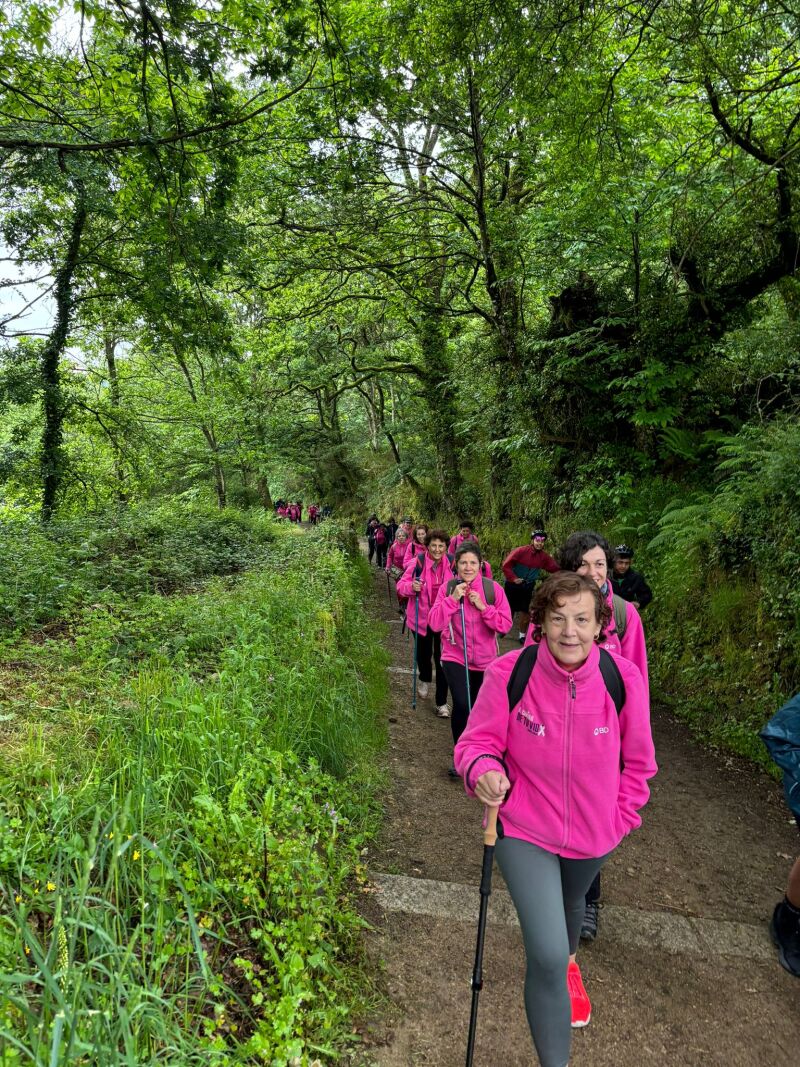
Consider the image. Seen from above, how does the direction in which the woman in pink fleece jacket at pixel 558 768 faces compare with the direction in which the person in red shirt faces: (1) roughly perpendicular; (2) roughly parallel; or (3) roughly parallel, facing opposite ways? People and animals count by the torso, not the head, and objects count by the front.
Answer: roughly parallel

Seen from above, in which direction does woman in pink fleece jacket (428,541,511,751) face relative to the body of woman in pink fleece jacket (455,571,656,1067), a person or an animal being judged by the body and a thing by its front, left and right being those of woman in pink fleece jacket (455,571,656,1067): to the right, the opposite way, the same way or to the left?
the same way

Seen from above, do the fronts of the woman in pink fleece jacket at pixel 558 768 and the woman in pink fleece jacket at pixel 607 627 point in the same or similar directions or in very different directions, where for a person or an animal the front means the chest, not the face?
same or similar directions

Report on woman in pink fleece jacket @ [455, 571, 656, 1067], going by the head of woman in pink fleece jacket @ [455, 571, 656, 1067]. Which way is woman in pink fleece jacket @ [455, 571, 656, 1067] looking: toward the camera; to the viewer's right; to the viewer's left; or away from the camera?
toward the camera

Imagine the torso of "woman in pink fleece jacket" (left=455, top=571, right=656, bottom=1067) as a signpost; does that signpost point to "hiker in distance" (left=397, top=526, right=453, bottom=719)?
no

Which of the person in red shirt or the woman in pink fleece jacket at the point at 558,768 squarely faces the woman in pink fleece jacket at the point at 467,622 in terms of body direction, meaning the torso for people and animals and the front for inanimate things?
the person in red shirt

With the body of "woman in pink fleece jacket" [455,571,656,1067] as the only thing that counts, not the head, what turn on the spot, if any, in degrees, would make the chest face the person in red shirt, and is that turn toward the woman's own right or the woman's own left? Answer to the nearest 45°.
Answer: approximately 180°

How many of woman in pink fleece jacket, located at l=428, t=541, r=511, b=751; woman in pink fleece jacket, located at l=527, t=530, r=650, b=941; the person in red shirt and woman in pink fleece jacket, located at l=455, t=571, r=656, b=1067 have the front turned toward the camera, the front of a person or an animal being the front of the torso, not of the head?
4

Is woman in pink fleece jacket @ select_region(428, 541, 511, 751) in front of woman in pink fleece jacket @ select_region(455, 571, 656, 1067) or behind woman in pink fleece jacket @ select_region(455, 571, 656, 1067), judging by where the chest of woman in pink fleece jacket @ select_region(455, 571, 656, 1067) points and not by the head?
behind

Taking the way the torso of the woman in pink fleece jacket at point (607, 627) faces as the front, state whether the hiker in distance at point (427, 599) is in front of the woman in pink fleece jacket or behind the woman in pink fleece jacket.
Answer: behind

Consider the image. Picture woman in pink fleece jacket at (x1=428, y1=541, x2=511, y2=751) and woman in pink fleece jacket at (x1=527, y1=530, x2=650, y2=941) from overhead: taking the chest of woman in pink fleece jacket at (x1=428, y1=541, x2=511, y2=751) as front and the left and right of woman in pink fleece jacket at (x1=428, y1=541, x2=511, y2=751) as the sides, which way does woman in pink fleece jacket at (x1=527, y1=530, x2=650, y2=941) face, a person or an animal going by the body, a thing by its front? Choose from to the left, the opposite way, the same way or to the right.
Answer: the same way

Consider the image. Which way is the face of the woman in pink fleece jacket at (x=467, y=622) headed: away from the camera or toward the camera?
toward the camera

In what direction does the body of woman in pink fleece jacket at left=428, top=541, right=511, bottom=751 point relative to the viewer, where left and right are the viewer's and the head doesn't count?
facing the viewer

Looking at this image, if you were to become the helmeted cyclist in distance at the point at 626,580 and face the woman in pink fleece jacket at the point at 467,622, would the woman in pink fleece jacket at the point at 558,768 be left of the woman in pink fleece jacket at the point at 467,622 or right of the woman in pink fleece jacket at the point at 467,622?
left

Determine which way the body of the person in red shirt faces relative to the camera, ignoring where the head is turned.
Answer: toward the camera

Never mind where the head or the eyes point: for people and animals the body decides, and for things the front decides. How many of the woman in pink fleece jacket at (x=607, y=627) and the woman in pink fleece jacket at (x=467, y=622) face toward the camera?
2
